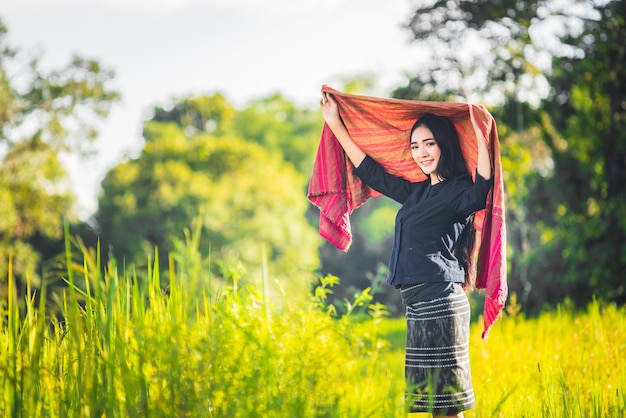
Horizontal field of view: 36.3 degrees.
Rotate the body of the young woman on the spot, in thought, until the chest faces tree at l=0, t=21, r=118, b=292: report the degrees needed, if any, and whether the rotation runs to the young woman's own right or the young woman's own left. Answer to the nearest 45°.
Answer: approximately 90° to the young woman's own right

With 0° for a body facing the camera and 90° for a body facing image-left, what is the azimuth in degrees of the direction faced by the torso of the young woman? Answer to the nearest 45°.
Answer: approximately 45°

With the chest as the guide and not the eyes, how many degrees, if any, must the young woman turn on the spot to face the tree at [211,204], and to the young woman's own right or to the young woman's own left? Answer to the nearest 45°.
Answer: approximately 135° to the young woman's own right
